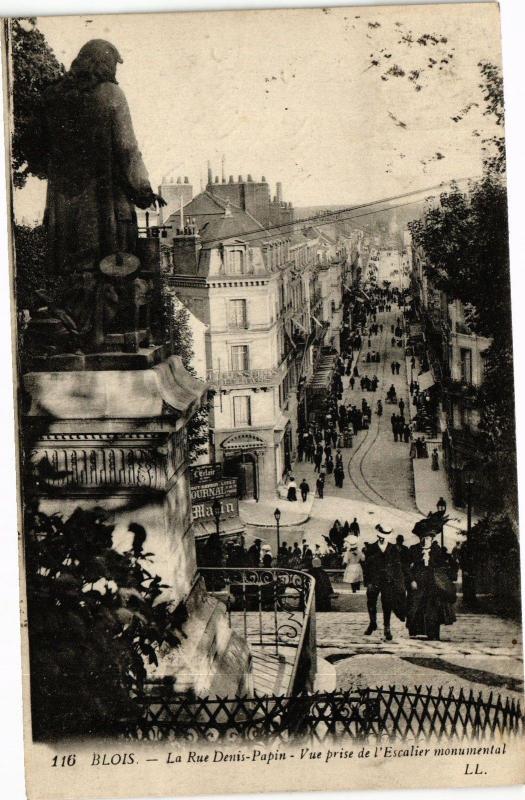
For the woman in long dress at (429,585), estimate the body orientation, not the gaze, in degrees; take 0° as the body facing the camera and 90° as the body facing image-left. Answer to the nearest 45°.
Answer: approximately 0°

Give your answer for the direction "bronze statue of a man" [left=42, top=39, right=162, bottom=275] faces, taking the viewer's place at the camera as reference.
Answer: facing away from the viewer and to the right of the viewer

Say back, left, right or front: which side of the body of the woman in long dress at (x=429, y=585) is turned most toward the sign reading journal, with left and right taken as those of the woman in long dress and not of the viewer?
back

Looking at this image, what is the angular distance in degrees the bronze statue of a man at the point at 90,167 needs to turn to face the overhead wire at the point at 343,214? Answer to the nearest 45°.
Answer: approximately 45° to its right

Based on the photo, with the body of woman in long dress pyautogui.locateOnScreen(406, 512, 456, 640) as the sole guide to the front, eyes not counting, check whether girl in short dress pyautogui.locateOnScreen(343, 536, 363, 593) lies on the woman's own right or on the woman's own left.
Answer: on the woman's own right

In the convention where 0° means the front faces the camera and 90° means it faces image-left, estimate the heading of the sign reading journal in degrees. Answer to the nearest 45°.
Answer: approximately 0°

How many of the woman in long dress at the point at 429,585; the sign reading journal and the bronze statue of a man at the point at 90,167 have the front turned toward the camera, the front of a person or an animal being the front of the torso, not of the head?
2
